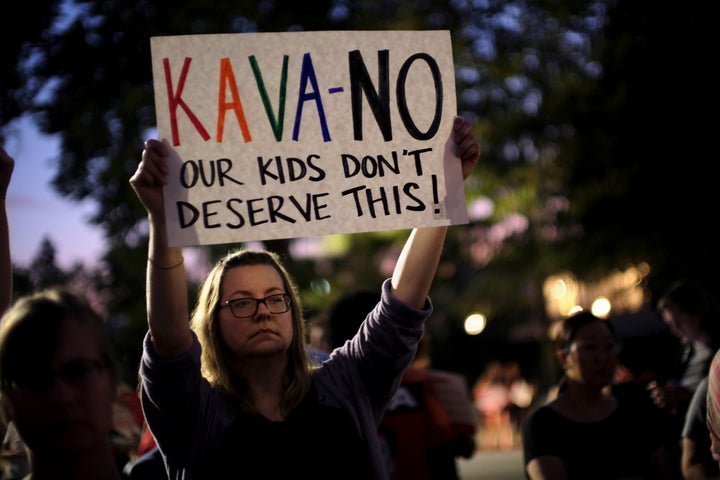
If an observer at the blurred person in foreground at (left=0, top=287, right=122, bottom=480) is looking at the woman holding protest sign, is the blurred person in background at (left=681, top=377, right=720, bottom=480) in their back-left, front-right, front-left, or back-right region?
front-right

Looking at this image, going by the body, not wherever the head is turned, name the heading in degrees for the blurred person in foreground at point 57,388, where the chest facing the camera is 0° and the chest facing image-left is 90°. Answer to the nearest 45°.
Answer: approximately 315°

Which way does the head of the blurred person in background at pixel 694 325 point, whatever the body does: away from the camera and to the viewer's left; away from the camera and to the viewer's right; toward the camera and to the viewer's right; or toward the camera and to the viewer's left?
toward the camera and to the viewer's left

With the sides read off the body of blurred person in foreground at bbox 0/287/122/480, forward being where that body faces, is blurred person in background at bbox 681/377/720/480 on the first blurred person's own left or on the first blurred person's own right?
on the first blurred person's own left

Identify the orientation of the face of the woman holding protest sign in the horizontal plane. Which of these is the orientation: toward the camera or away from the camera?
toward the camera

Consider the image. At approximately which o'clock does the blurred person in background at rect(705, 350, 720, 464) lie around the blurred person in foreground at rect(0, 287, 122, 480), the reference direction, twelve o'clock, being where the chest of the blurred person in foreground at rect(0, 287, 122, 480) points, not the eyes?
the blurred person in background at rect(705, 350, 720, 464) is roughly at 10 o'clock from the blurred person in foreground at rect(0, 287, 122, 480).

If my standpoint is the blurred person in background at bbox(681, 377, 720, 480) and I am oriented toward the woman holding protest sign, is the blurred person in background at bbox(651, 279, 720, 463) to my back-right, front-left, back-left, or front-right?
back-right

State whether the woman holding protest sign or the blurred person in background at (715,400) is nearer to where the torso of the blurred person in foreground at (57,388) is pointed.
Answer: the blurred person in background

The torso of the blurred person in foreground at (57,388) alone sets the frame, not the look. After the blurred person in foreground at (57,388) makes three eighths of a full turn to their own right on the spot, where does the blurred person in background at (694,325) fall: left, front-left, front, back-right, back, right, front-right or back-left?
back-right

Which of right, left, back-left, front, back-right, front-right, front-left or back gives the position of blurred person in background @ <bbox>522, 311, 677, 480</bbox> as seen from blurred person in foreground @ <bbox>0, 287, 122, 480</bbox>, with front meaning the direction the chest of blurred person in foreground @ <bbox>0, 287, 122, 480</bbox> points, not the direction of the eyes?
left

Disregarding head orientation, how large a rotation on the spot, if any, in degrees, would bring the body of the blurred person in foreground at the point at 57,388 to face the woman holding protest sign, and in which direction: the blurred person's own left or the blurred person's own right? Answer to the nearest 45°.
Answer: approximately 90° to the blurred person's own left
